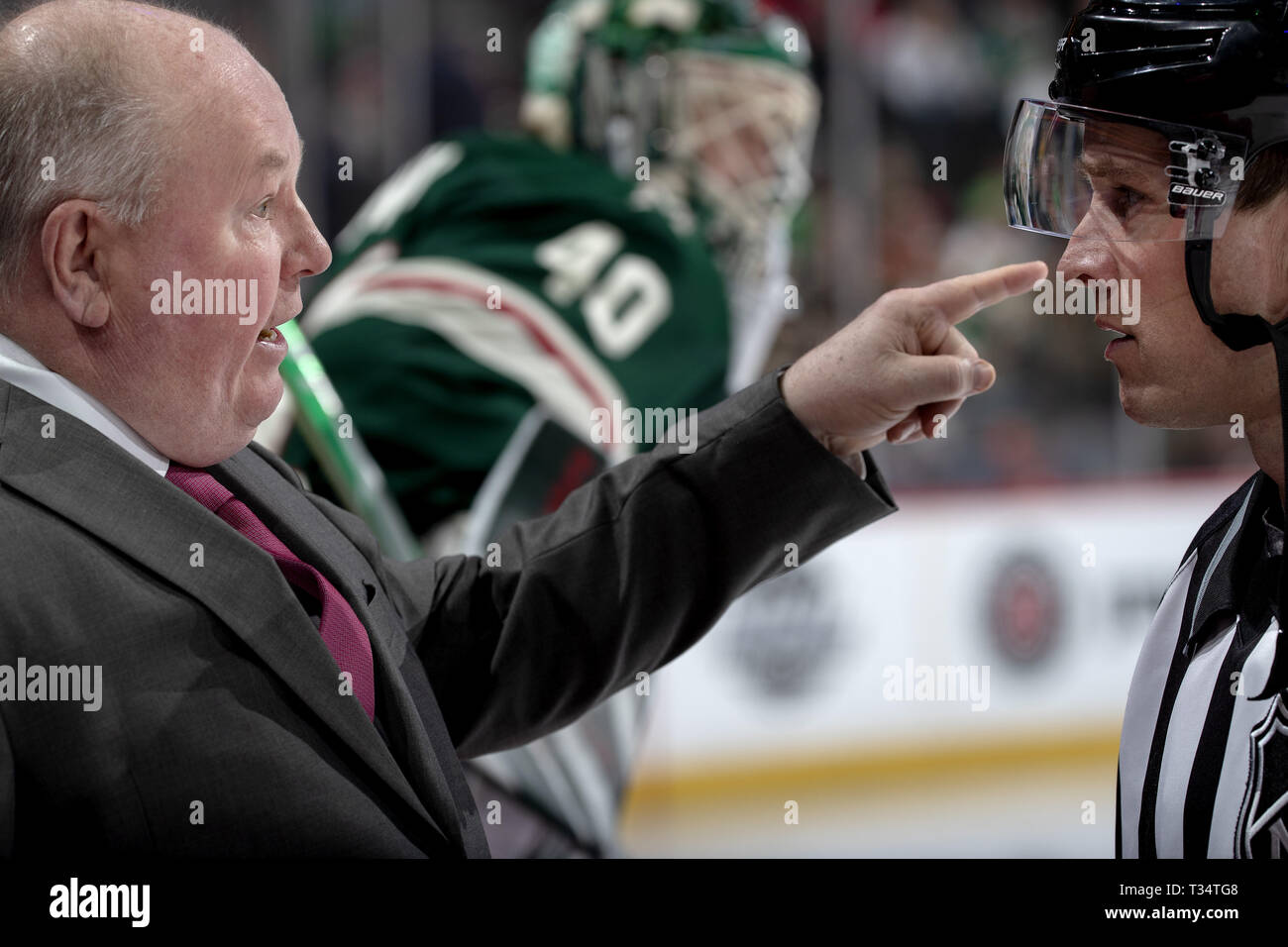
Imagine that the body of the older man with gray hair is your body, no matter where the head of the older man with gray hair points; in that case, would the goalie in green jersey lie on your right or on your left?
on your left

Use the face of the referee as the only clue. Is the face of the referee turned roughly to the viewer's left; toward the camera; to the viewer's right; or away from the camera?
to the viewer's left

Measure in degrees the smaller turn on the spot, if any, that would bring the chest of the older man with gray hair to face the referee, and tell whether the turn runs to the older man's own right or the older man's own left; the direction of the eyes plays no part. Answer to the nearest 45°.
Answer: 0° — they already face them

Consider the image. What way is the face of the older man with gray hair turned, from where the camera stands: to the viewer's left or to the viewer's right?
to the viewer's right

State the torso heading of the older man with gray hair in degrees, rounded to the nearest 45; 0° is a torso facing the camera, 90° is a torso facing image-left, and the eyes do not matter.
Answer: approximately 270°

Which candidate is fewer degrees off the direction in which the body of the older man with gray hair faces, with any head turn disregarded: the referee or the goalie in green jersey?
the referee

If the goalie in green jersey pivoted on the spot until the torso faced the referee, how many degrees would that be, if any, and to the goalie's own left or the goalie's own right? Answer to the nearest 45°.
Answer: approximately 45° to the goalie's own right
